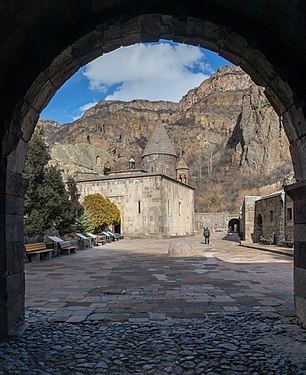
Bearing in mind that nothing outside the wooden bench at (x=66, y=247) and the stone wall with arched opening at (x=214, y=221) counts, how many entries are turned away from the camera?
0

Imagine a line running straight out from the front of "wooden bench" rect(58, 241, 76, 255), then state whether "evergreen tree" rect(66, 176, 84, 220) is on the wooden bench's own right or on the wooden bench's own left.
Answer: on the wooden bench's own left

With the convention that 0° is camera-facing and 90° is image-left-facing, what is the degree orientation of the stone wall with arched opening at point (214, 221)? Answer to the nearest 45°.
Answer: approximately 0°

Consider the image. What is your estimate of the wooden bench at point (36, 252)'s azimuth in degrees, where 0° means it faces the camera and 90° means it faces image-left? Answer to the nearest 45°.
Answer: approximately 315°

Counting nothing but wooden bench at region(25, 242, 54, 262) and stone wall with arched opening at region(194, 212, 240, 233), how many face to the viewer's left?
0
